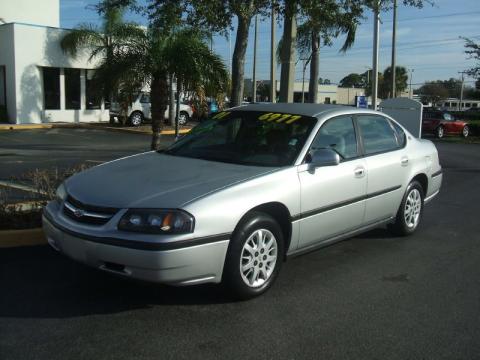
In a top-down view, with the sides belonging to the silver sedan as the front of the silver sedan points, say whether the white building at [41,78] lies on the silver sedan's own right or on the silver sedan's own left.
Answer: on the silver sedan's own right

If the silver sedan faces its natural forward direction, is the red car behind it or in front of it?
behind

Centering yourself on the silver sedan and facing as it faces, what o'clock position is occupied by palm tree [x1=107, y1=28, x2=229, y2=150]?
The palm tree is roughly at 4 o'clock from the silver sedan.

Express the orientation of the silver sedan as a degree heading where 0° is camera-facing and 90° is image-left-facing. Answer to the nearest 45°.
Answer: approximately 45°

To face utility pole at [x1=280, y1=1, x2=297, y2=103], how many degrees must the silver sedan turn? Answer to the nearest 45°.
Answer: approximately 135° to its right

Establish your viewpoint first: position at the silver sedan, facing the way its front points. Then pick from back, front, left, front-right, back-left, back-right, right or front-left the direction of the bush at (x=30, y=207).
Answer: right

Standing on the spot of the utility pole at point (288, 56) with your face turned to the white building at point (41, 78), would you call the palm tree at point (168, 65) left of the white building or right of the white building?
left
